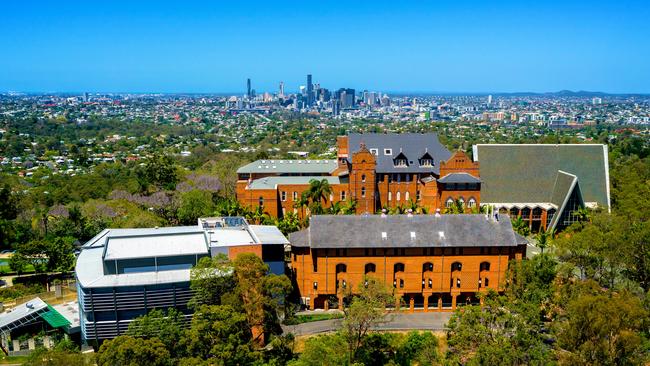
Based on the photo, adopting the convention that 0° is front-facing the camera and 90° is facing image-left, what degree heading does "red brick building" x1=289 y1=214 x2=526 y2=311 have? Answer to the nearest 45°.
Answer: approximately 0°

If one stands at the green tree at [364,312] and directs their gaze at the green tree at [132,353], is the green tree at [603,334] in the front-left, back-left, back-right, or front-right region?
back-left

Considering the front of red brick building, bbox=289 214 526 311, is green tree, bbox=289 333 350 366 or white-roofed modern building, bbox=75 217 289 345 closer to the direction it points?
the green tree

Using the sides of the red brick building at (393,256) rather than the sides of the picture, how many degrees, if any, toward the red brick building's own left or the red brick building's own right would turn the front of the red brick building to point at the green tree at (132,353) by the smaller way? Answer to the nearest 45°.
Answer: approximately 45° to the red brick building's own right

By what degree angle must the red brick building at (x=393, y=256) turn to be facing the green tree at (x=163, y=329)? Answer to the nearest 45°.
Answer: approximately 45° to its right

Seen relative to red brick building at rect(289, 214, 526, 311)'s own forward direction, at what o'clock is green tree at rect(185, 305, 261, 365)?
The green tree is roughly at 1 o'clock from the red brick building.

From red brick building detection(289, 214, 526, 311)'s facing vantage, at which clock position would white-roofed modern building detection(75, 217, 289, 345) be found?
The white-roofed modern building is roughly at 2 o'clock from the red brick building.

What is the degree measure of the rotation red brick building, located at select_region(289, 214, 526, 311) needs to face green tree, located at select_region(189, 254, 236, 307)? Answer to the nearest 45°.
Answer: approximately 45° to its right

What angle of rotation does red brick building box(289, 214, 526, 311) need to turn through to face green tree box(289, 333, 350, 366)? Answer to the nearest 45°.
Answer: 0° — it already faces it

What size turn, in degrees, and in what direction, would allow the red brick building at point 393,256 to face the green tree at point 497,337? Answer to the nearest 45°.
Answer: approximately 45° to its left
